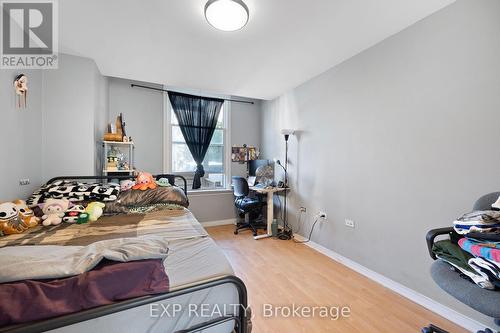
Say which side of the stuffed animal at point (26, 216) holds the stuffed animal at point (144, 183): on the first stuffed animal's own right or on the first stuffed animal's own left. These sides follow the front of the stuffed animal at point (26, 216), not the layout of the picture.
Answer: on the first stuffed animal's own left

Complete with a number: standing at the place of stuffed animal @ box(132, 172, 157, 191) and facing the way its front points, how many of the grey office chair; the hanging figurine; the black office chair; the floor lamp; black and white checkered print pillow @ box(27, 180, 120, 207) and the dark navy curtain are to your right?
2

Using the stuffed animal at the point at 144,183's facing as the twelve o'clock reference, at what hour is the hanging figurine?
The hanging figurine is roughly at 3 o'clock from the stuffed animal.

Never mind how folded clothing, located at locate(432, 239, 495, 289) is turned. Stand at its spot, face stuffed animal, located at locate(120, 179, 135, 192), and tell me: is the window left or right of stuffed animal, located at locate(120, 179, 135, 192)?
right

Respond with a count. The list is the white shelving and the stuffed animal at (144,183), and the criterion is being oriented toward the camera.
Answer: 2

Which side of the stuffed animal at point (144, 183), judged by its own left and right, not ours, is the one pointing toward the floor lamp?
left

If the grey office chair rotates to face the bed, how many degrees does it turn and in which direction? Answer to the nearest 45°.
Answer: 0° — it already faces it

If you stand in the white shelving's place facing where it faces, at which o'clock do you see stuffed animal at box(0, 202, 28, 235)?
The stuffed animal is roughly at 1 o'clock from the white shelving.

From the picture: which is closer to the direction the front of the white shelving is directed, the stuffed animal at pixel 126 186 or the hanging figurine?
the stuffed animal

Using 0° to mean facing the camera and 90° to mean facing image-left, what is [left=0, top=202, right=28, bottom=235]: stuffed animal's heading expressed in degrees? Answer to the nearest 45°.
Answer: approximately 315°
